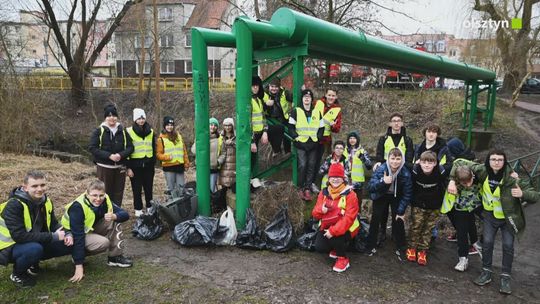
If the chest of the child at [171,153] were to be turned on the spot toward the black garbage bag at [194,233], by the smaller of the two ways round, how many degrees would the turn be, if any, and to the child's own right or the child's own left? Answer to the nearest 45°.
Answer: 0° — they already face it

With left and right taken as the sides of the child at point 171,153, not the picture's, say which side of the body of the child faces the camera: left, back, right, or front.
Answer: front

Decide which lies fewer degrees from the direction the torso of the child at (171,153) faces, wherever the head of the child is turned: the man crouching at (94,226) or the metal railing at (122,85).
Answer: the man crouching

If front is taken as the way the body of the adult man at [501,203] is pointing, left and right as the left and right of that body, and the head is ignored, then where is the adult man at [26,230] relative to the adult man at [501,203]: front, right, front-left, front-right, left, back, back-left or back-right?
front-right

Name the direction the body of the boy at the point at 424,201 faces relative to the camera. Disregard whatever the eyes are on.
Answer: toward the camera

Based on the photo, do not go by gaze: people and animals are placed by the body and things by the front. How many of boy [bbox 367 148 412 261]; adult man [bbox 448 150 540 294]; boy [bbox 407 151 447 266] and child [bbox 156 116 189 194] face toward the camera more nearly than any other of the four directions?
4

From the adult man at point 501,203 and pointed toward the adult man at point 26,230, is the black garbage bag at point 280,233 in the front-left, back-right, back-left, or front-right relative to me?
front-right

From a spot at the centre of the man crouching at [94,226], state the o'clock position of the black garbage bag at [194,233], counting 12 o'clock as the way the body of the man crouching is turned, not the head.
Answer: The black garbage bag is roughly at 10 o'clock from the man crouching.

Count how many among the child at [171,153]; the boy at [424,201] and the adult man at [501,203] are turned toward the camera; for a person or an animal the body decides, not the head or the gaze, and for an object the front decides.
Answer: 3

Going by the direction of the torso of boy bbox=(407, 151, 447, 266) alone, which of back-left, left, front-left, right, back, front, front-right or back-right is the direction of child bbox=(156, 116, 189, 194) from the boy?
right

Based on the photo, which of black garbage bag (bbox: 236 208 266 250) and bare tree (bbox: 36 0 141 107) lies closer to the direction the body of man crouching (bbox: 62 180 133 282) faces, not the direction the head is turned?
the black garbage bag

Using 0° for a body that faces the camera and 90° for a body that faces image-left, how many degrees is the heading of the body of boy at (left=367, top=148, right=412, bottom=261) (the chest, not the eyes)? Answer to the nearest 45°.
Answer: approximately 0°

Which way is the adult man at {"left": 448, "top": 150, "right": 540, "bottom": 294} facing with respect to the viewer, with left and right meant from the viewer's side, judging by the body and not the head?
facing the viewer

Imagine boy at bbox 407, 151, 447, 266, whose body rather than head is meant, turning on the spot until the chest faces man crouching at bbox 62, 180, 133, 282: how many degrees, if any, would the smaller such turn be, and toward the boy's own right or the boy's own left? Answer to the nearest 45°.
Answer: approximately 45° to the boy's own right
